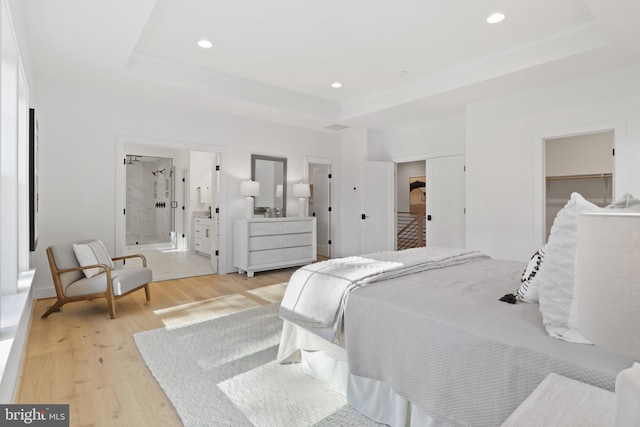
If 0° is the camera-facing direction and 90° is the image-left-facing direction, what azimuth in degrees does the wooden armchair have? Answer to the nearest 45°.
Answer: approximately 315°

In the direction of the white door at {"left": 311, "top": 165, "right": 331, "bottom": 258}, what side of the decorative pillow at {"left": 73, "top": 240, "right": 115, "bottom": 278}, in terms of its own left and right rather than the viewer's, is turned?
left

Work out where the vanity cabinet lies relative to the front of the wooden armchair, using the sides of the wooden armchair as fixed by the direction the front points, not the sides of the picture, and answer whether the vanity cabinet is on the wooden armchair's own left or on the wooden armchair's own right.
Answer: on the wooden armchair's own left

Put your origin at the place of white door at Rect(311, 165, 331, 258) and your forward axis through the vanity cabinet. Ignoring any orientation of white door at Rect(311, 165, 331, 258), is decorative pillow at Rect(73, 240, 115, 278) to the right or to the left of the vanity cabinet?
left

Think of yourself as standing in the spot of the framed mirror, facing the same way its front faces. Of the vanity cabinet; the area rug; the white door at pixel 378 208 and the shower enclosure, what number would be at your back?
2

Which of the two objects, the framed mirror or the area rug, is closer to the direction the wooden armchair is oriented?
the area rug

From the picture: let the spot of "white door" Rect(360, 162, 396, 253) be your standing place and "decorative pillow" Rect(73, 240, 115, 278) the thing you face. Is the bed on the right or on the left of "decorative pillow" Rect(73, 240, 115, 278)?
left

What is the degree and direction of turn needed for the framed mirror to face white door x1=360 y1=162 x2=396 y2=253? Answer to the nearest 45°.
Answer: approximately 45° to its left
